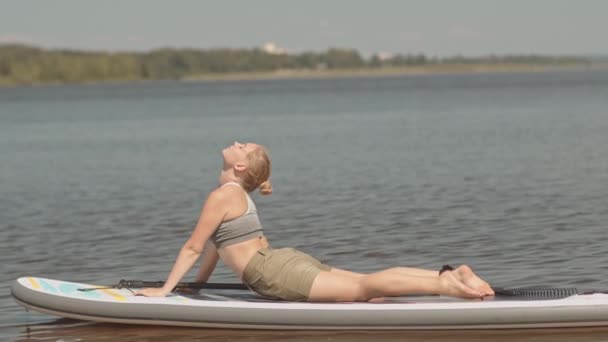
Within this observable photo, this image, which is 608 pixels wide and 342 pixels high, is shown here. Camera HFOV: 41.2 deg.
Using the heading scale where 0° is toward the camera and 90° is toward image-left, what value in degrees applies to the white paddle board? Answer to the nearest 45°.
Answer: approximately 90°
